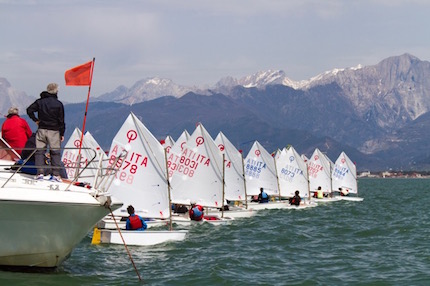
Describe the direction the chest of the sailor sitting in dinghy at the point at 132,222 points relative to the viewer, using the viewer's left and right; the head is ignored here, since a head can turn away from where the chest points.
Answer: facing away from the viewer

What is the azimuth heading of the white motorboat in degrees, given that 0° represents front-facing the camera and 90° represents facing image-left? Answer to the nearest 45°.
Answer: approximately 270°

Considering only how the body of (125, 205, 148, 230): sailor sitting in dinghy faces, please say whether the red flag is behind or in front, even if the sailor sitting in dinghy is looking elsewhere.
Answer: behind
